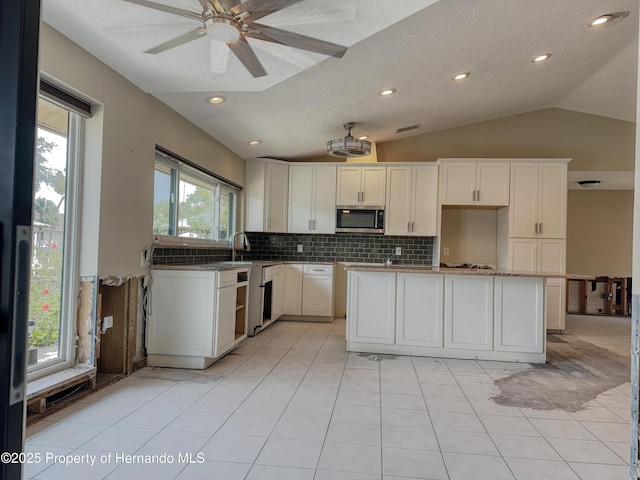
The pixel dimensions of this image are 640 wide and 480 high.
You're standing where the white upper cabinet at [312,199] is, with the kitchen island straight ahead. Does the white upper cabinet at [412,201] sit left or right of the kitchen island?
left

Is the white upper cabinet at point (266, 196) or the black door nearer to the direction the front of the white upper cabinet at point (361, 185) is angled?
the black door

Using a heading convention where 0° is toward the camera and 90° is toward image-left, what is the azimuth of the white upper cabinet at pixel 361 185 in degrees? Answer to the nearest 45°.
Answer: approximately 0°

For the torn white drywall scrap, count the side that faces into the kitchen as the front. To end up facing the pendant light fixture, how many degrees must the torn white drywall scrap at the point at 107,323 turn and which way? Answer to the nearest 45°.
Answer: approximately 45° to its left

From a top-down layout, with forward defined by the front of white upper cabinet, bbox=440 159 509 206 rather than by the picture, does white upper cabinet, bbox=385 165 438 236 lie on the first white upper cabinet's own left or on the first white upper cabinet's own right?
on the first white upper cabinet's own right

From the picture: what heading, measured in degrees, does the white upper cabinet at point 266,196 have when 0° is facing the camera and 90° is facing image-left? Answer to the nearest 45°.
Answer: approximately 315°

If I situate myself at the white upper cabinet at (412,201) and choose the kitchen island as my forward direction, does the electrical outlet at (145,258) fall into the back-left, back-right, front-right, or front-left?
front-right

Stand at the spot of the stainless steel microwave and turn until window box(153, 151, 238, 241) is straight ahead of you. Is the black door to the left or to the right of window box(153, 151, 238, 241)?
left

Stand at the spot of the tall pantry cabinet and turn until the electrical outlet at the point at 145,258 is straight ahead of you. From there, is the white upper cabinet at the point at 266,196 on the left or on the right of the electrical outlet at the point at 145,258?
right

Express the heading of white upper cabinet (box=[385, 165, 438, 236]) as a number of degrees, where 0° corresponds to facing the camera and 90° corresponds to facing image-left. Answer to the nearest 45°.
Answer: approximately 0°

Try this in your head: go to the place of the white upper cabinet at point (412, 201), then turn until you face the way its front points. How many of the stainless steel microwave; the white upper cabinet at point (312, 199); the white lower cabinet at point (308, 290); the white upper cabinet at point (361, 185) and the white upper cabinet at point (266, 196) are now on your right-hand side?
5

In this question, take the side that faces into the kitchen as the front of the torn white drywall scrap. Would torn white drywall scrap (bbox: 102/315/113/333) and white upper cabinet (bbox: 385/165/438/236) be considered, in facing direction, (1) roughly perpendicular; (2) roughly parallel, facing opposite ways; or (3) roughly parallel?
roughly perpendicular

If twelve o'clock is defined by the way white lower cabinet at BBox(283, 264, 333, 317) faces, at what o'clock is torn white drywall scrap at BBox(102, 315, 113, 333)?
The torn white drywall scrap is roughly at 1 o'clock from the white lower cabinet.

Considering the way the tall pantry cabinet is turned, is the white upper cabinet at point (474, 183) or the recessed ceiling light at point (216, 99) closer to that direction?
the recessed ceiling light

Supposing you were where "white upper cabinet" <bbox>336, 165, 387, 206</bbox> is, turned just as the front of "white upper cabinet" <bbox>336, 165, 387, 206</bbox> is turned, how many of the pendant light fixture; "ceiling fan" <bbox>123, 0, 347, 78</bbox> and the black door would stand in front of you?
3

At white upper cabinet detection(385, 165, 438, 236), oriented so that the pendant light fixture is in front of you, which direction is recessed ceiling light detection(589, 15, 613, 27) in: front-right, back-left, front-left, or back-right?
front-left

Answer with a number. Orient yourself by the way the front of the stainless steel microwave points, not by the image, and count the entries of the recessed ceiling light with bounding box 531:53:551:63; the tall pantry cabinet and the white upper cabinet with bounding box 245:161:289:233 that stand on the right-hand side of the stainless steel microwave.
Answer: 1

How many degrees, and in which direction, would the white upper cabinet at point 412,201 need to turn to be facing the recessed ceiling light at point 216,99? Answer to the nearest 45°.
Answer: approximately 45° to its right

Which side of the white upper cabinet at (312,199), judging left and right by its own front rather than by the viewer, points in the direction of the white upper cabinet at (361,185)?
left

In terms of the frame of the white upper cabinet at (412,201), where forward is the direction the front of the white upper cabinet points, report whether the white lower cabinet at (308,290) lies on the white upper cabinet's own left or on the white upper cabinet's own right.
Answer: on the white upper cabinet's own right

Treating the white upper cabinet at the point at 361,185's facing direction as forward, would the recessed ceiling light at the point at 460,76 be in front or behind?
in front

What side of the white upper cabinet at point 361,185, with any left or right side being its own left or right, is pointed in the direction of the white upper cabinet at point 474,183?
left

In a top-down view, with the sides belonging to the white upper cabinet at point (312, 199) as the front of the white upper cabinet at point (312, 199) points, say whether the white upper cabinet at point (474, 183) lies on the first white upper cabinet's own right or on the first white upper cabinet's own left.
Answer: on the first white upper cabinet's own left

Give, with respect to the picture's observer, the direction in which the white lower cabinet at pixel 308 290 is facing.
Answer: facing the viewer
